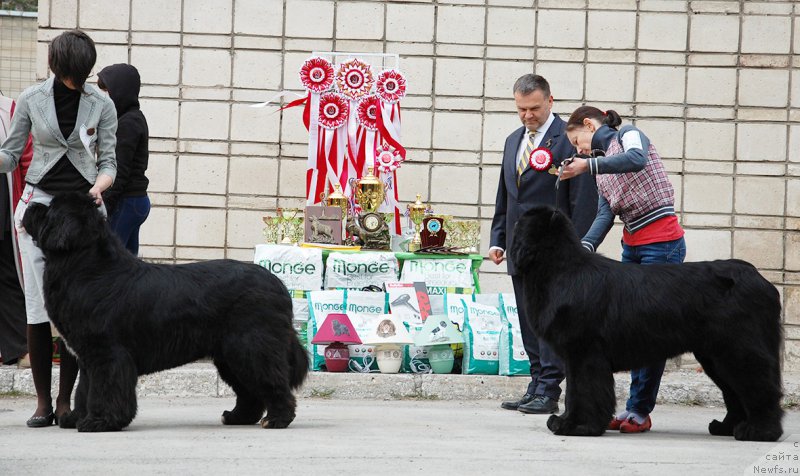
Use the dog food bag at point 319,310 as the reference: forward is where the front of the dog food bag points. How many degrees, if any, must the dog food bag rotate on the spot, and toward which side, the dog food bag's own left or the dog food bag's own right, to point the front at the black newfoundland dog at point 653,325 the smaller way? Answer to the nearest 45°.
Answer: approximately 45° to the dog food bag's own left

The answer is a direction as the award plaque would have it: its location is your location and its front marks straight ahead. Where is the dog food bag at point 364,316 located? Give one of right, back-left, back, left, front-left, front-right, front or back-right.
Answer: front-right

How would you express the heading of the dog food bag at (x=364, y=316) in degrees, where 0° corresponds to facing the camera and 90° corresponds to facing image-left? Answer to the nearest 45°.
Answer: approximately 0°

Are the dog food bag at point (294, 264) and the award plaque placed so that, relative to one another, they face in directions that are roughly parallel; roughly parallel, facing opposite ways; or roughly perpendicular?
roughly parallel

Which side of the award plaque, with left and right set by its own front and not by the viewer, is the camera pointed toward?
front

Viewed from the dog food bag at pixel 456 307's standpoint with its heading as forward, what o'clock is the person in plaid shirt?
The person in plaid shirt is roughly at 11 o'clock from the dog food bag.

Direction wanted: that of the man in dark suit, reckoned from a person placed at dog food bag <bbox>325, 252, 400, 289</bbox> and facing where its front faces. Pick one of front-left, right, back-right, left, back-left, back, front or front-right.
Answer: front-left

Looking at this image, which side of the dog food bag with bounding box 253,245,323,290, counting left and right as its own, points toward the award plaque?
left

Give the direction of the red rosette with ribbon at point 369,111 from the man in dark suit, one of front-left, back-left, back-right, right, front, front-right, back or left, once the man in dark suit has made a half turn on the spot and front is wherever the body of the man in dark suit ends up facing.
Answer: left

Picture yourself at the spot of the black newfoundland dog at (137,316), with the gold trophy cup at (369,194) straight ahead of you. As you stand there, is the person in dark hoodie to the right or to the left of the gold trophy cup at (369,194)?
left

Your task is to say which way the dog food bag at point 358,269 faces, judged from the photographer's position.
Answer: facing the viewer

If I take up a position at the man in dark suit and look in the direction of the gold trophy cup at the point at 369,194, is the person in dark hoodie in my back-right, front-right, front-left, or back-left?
front-left

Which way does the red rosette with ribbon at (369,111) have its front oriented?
toward the camera

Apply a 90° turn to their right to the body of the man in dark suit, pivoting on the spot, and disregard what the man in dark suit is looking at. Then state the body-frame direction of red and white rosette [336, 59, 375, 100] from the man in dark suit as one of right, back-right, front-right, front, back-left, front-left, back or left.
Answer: front

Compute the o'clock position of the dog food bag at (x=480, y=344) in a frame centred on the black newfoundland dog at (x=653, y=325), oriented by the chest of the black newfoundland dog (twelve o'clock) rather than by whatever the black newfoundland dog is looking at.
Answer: The dog food bag is roughly at 2 o'clock from the black newfoundland dog.

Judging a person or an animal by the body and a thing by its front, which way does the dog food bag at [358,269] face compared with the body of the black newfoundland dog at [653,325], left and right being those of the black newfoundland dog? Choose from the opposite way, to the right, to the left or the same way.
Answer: to the left
